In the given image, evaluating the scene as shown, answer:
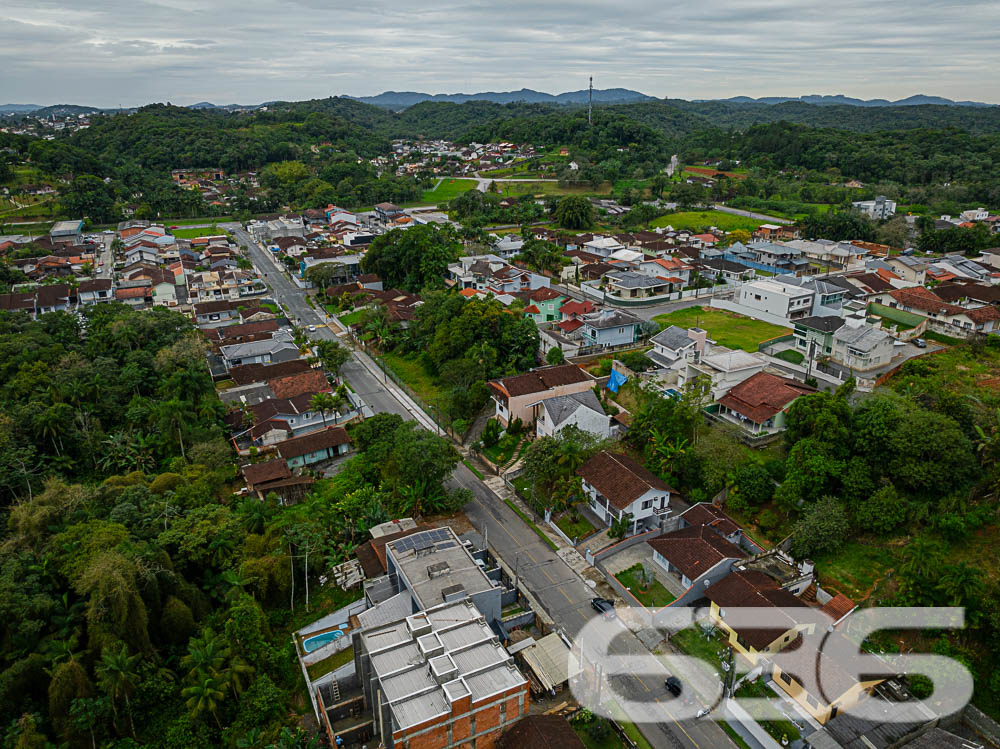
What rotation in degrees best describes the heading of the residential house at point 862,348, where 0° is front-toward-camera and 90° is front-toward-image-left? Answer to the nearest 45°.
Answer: approximately 45°

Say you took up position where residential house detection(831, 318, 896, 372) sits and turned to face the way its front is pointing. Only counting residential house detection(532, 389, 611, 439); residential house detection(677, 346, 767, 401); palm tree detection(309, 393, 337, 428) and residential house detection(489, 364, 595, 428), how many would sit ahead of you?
4

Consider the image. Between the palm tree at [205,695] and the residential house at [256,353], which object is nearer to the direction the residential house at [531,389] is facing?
the palm tree

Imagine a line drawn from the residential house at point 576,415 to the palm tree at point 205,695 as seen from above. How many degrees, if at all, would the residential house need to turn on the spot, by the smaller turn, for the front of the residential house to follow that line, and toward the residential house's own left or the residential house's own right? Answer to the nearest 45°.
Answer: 0° — it already faces it

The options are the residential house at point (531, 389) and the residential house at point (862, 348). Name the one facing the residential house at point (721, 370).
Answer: the residential house at point (862, 348)

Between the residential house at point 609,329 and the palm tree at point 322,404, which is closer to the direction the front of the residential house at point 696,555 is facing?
the palm tree

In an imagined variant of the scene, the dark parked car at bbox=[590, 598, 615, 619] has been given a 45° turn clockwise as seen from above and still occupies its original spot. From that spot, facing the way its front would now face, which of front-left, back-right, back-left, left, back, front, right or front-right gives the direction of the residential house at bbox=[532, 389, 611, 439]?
front

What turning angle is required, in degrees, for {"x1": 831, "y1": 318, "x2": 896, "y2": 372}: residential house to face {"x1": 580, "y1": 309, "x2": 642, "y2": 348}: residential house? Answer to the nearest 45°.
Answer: approximately 45° to its right

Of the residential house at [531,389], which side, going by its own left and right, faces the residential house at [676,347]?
back

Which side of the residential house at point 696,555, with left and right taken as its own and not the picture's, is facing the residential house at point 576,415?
right

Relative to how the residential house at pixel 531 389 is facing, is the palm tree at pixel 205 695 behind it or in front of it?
in front

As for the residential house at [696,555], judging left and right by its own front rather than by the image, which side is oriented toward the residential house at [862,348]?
back

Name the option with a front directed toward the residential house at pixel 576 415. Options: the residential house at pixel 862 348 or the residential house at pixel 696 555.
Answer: the residential house at pixel 862 348

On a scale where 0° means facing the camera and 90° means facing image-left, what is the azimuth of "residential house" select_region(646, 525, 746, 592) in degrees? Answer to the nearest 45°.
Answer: approximately 45°

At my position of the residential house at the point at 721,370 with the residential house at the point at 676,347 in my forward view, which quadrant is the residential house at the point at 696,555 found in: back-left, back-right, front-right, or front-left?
back-left
